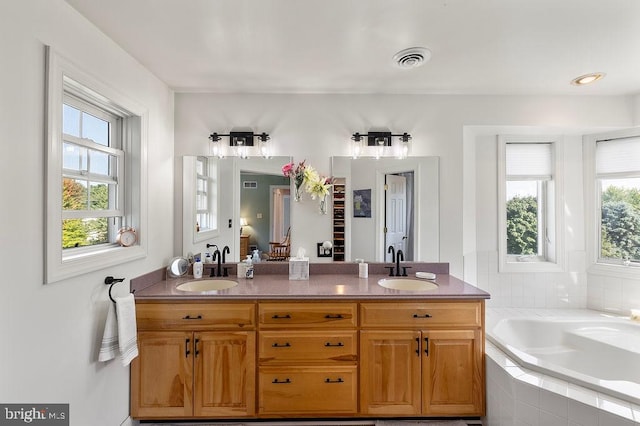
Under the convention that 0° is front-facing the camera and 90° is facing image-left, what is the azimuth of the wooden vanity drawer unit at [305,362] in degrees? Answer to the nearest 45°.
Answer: approximately 0°

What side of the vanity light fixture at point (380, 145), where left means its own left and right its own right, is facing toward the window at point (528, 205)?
left

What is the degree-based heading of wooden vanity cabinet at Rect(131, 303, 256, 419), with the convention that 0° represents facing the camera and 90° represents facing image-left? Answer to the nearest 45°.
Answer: approximately 0°

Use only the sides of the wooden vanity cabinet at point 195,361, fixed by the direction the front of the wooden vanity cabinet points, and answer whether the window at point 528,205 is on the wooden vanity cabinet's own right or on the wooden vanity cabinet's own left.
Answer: on the wooden vanity cabinet's own left

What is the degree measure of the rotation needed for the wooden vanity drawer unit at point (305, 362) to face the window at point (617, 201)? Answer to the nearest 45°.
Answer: approximately 90° to its left
